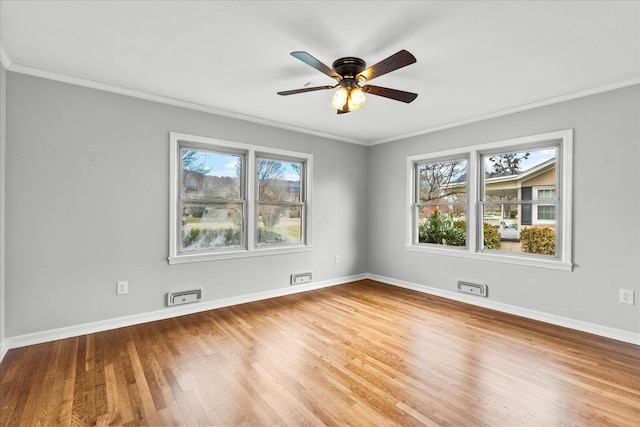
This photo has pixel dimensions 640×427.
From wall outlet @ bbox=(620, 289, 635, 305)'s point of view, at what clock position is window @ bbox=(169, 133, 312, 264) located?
The window is roughly at 2 o'clock from the wall outlet.

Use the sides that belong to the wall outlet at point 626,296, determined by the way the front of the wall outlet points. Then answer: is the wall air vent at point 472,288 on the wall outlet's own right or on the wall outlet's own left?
on the wall outlet's own right

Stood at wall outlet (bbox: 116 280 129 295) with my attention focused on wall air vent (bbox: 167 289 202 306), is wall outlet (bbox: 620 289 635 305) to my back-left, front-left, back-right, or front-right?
front-right

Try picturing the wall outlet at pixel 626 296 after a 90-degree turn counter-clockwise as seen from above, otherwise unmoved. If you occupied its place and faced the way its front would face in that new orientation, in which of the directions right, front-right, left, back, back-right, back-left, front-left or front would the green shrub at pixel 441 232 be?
back

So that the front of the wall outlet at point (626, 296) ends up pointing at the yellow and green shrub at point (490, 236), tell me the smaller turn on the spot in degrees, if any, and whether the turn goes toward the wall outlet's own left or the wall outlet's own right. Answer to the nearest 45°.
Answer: approximately 90° to the wall outlet's own right

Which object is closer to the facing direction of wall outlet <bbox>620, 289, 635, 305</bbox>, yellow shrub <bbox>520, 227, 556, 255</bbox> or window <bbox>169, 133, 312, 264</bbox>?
the window

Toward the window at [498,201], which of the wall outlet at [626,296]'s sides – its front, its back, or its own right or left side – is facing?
right

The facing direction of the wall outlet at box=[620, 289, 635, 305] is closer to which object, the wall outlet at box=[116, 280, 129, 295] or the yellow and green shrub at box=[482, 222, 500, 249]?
the wall outlet

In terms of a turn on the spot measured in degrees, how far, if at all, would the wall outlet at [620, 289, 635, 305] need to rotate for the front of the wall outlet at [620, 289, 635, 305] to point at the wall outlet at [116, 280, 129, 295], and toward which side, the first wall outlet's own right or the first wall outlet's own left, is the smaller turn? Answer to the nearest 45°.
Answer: approximately 45° to the first wall outlet's own right

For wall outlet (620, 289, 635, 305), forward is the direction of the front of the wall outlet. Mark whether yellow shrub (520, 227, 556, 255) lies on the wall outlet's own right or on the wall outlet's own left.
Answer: on the wall outlet's own right

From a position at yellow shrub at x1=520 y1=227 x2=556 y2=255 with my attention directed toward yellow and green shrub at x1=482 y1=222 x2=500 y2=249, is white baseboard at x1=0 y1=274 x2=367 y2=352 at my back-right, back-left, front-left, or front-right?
front-left

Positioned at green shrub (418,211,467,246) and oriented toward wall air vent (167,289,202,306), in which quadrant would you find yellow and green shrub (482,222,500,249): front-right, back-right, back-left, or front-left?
back-left

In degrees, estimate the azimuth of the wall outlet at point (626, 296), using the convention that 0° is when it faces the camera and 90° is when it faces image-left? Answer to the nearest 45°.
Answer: approximately 0°

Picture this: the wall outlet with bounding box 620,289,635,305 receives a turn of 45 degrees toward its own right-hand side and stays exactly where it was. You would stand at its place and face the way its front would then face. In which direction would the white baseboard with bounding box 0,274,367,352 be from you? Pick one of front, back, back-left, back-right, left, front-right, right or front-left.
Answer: front
